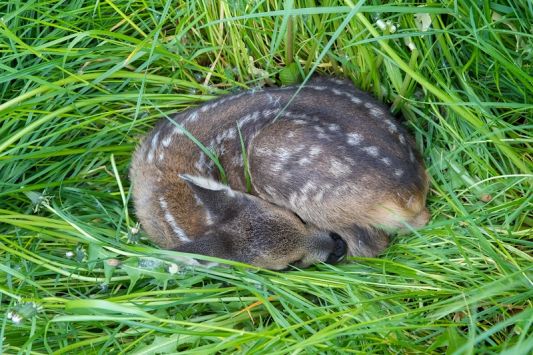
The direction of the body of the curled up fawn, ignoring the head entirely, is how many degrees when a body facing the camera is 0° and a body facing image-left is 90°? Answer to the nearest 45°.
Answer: approximately 90°

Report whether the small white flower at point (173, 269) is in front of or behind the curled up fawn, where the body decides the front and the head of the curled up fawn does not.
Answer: in front
